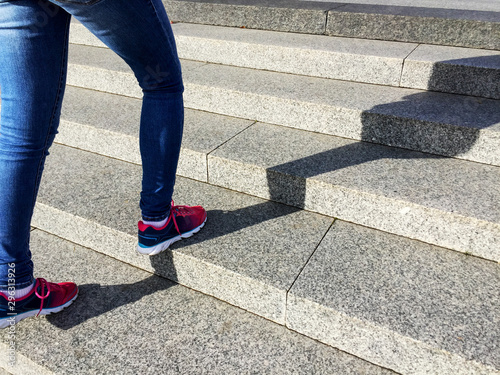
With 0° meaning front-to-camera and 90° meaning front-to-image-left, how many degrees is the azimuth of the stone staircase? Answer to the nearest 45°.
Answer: approximately 45°
